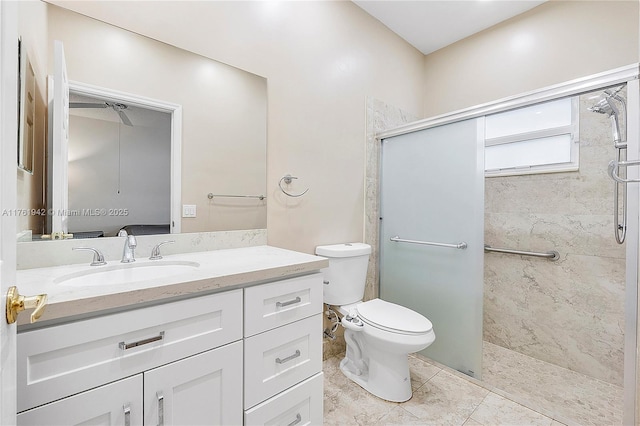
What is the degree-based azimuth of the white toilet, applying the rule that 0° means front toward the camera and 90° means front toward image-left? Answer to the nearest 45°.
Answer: approximately 315°

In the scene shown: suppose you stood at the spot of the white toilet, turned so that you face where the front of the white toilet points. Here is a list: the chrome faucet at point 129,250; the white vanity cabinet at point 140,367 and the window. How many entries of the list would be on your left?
1

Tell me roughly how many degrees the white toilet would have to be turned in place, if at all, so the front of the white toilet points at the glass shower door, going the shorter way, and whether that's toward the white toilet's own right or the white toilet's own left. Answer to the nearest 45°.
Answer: approximately 90° to the white toilet's own left

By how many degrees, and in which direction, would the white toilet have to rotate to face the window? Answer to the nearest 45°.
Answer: approximately 90° to its left
